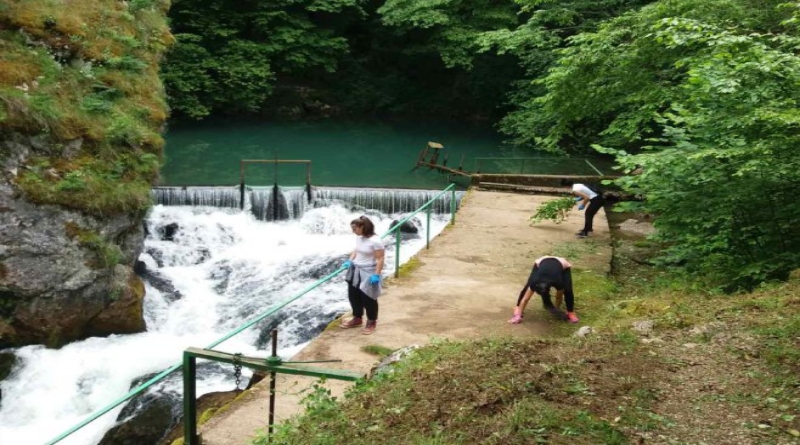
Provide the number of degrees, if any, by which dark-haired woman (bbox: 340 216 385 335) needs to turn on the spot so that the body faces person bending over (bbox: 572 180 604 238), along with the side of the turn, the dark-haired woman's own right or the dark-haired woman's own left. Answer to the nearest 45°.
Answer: approximately 180°

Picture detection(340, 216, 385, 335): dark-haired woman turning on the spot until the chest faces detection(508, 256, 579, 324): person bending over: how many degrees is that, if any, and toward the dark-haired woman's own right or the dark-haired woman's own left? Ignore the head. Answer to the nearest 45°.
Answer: approximately 135° to the dark-haired woman's own left

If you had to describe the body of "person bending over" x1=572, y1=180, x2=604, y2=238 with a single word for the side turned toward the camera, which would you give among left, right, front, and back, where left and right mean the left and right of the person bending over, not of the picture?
left

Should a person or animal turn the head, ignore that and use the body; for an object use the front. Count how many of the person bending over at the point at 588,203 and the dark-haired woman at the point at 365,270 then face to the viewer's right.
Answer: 0

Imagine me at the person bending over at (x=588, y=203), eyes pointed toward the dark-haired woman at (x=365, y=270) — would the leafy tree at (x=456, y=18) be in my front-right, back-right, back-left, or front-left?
back-right

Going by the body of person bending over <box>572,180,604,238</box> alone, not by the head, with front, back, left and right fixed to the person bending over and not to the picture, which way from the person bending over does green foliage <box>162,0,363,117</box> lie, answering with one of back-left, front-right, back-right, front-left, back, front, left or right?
front-right

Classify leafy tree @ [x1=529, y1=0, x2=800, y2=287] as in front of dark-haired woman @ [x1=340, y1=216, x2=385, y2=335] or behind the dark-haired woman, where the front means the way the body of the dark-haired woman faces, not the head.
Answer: behind

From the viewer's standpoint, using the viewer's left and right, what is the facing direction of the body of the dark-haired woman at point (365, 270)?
facing the viewer and to the left of the viewer

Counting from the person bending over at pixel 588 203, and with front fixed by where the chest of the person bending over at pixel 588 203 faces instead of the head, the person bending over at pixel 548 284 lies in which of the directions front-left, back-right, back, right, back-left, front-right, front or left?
left

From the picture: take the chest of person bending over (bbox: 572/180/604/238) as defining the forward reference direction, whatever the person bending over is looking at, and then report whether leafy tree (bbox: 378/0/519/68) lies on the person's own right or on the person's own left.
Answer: on the person's own right
